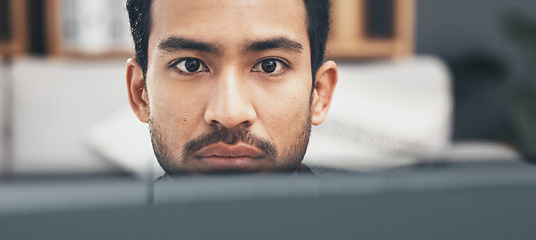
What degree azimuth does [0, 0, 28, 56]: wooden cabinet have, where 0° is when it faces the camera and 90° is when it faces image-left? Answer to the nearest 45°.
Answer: approximately 0°

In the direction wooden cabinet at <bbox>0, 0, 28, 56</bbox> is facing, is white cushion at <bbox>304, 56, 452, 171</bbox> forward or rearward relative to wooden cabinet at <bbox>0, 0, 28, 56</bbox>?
forward
